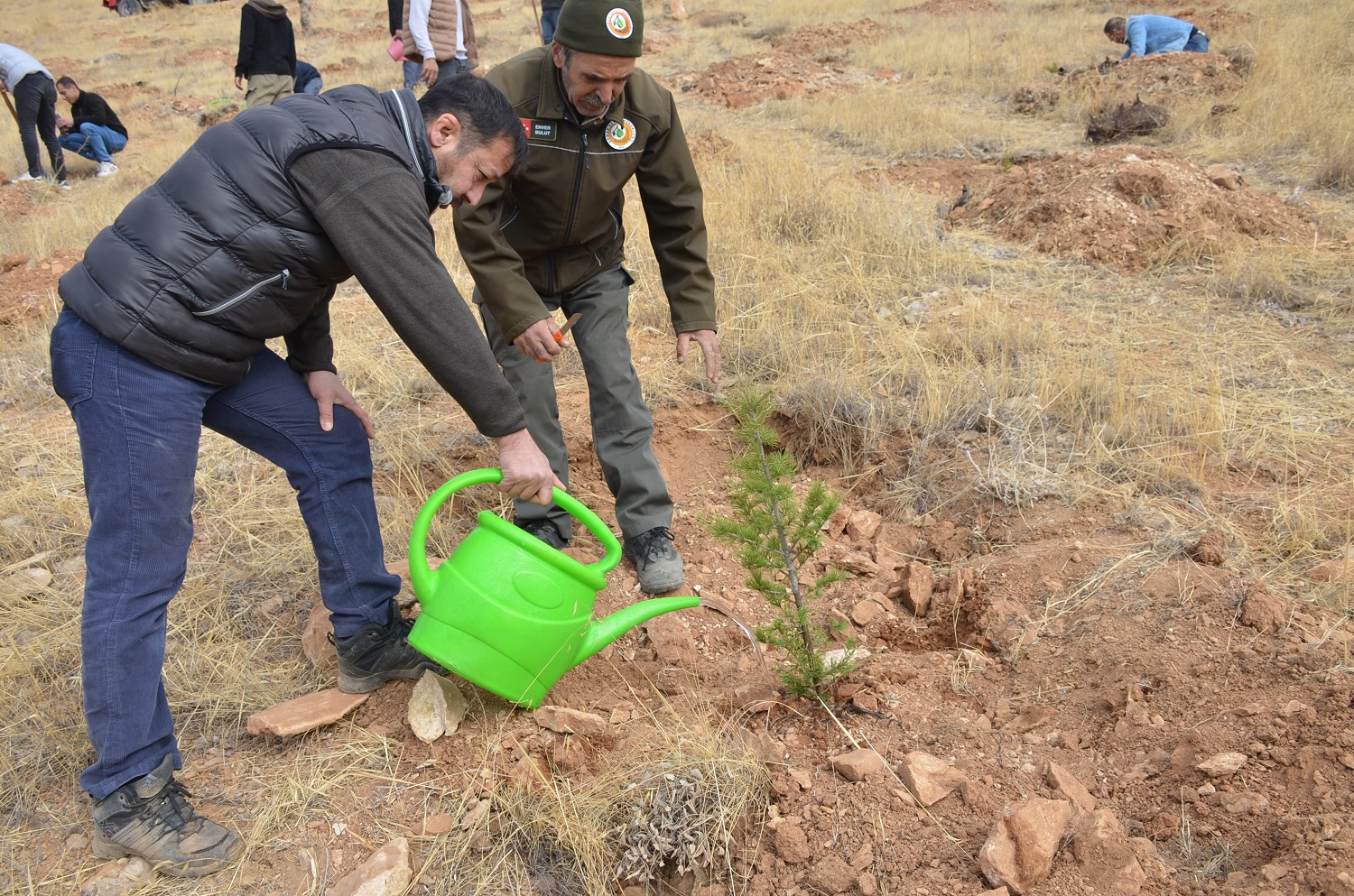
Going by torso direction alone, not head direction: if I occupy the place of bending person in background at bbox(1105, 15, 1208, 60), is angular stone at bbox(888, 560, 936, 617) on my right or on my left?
on my left

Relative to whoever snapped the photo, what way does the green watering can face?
facing to the right of the viewer

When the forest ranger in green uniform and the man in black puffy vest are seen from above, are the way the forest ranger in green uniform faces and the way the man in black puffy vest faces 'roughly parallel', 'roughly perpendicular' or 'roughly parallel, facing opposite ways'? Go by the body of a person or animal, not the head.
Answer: roughly perpendicular

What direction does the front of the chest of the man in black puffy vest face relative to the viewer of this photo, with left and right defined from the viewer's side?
facing to the right of the viewer

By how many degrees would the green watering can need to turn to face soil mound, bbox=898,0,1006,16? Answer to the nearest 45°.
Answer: approximately 45° to its left

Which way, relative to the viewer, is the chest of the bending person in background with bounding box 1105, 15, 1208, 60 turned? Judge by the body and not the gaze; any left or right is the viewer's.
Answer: facing to the left of the viewer

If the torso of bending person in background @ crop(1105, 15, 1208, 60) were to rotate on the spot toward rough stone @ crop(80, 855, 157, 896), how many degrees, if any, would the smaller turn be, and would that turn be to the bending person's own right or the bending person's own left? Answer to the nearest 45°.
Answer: approximately 90° to the bending person's own left

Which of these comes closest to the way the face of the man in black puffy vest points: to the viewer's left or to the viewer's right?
to the viewer's right

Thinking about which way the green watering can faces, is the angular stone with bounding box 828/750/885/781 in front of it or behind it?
in front

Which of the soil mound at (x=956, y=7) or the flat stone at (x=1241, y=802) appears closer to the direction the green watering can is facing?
the flat stone

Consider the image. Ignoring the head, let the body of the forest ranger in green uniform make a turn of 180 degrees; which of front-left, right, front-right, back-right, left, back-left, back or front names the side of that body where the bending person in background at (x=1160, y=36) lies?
front-right

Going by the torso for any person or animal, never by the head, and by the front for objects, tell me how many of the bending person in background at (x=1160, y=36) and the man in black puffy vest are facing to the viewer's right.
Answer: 1

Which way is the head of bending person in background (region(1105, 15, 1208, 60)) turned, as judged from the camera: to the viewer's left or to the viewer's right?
to the viewer's left

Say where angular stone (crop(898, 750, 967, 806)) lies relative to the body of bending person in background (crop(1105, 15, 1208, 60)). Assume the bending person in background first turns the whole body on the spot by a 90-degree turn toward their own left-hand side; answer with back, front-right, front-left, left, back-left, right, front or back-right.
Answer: front

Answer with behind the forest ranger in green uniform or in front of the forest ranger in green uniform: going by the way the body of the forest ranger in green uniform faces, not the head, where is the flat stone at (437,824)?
in front
